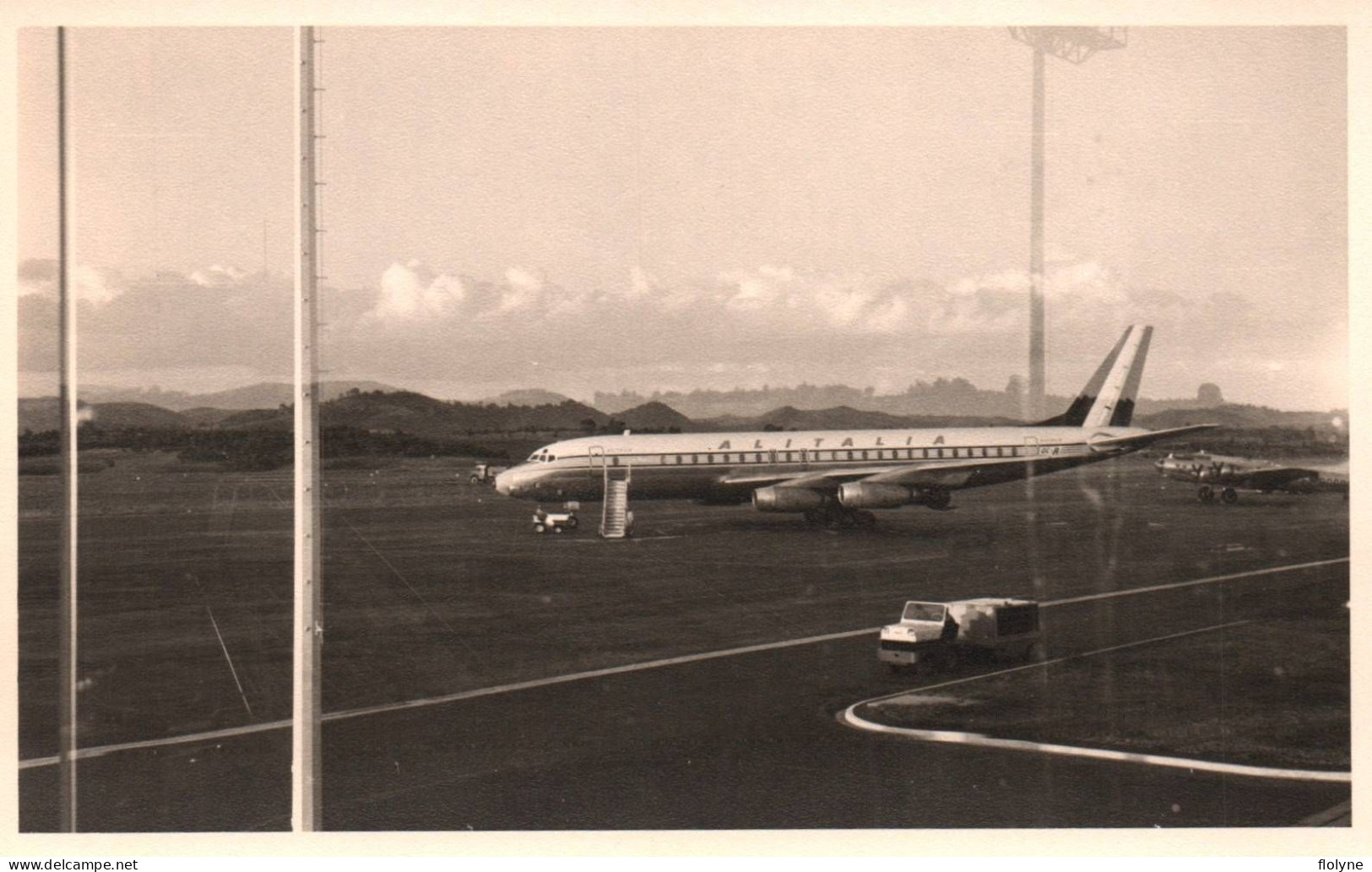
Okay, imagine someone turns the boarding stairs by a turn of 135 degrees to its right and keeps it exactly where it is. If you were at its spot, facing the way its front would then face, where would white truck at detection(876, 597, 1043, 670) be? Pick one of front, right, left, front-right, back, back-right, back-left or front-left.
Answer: back

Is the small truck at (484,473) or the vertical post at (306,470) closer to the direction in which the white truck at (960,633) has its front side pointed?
the vertical post

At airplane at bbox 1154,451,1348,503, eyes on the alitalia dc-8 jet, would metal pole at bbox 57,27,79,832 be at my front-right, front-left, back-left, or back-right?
front-left

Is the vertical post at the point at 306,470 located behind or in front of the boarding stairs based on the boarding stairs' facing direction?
in front

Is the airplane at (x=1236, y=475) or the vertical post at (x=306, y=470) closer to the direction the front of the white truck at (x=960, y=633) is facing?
the vertical post

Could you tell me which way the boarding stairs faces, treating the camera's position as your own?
facing the viewer

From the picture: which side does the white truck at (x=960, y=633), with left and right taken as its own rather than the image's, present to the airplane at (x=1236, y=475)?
back

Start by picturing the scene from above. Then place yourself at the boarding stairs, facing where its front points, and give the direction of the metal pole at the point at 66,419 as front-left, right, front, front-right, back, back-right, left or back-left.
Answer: front-right
